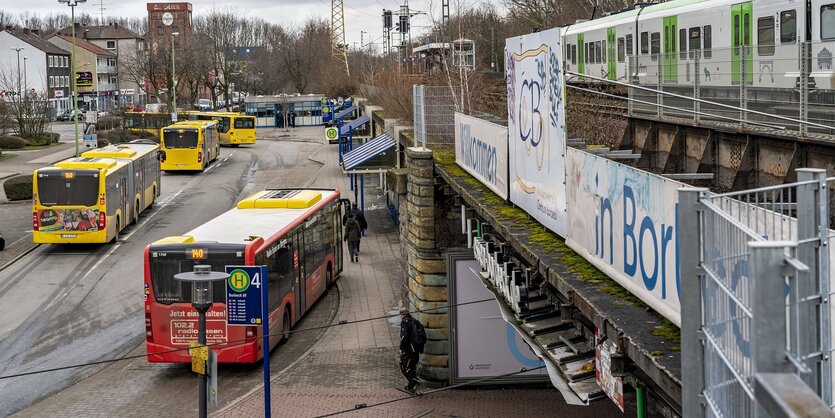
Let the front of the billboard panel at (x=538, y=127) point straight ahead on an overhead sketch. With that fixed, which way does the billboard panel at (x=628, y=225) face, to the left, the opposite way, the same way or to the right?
the same way

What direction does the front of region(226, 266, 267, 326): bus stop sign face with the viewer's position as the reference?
facing the viewer

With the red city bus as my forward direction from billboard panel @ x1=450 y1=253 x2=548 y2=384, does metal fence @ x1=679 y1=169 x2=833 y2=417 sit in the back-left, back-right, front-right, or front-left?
back-left

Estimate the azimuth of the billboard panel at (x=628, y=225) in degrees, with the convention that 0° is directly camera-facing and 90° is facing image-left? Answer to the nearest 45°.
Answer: approximately 45°

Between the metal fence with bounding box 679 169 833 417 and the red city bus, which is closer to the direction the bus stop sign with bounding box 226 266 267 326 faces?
the metal fence
